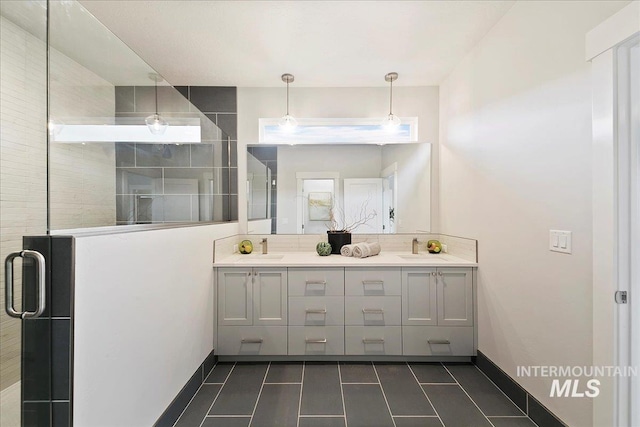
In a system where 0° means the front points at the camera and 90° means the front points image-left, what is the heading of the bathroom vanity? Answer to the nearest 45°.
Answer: approximately 0°

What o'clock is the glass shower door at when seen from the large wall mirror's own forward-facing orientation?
The glass shower door is roughly at 1 o'clock from the large wall mirror.

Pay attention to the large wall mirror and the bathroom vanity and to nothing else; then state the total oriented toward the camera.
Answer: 2
